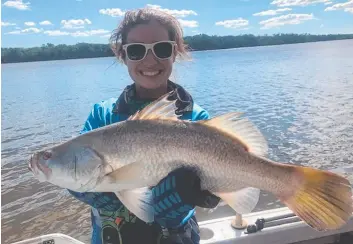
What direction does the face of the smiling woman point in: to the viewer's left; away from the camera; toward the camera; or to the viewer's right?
toward the camera

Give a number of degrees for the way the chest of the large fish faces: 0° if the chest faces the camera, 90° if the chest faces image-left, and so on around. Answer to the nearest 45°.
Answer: approximately 90°

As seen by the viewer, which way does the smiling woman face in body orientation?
toward the camera
